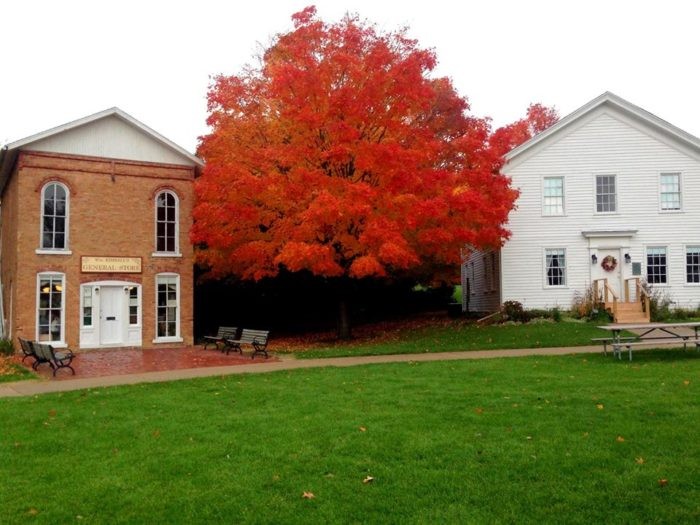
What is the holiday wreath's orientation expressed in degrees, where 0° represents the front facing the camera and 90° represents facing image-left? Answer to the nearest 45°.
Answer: approximately 0°

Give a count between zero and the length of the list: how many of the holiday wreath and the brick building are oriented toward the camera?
2

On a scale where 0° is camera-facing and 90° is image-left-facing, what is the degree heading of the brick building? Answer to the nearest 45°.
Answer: approximately 0°

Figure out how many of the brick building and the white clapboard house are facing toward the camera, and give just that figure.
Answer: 2

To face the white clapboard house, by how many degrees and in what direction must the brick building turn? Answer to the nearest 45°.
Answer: approximately 90° to its left

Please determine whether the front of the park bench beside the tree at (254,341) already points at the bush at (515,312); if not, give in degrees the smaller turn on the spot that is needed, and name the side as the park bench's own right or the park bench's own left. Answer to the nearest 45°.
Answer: approximately 180°
